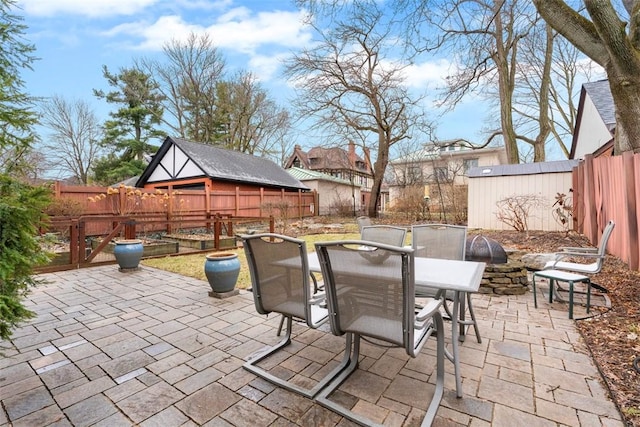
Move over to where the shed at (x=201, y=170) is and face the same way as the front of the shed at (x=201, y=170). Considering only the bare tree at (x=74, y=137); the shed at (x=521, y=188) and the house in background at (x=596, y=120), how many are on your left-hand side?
2

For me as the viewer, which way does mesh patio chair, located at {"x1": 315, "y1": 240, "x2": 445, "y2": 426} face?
facing away from the viewer and to the right of the viewer

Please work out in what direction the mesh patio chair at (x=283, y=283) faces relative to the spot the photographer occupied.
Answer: facing away from the viewer and to the right of the viewer

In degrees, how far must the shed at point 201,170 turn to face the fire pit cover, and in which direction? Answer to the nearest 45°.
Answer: approximately 45° to its left

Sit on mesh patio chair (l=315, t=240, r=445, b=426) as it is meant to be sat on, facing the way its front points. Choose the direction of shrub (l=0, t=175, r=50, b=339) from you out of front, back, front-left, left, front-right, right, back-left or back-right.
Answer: back-left

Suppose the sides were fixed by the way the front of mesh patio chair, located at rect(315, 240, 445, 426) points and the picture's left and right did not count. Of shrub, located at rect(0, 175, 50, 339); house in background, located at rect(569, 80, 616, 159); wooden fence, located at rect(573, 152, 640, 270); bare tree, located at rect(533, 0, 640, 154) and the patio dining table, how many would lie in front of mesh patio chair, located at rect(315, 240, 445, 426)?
4

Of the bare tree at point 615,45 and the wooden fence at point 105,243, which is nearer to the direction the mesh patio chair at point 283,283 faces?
the bare tree

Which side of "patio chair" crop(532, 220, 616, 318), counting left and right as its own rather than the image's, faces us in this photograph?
left

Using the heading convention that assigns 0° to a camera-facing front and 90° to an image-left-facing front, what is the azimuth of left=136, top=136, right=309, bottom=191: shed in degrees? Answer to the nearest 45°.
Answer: approximately 45°

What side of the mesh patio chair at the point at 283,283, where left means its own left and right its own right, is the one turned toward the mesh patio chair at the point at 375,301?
right

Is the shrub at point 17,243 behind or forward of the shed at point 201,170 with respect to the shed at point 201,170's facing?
forward
